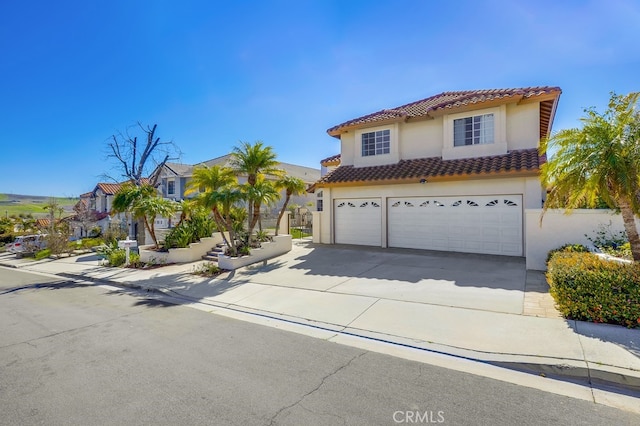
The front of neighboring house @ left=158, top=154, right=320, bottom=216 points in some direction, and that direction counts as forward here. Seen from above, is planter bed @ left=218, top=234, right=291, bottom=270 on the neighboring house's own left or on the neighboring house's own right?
on the neighboring house's own left

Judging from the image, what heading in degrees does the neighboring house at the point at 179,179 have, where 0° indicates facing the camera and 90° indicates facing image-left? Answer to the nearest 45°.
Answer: approximately 45°

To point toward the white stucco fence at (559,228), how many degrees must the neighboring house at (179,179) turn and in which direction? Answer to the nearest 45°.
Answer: approximately 90° to its left

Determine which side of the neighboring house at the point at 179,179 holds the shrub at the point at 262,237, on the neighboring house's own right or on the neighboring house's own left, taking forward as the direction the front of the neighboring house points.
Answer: on the neighboring house's own left

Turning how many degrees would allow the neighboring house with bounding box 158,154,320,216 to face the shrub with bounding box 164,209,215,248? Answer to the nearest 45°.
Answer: approximately 45° to its left

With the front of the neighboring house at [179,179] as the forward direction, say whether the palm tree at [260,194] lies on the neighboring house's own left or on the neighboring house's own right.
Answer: on the neighboring house's own left

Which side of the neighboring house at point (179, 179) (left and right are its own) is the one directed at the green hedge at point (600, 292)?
left
